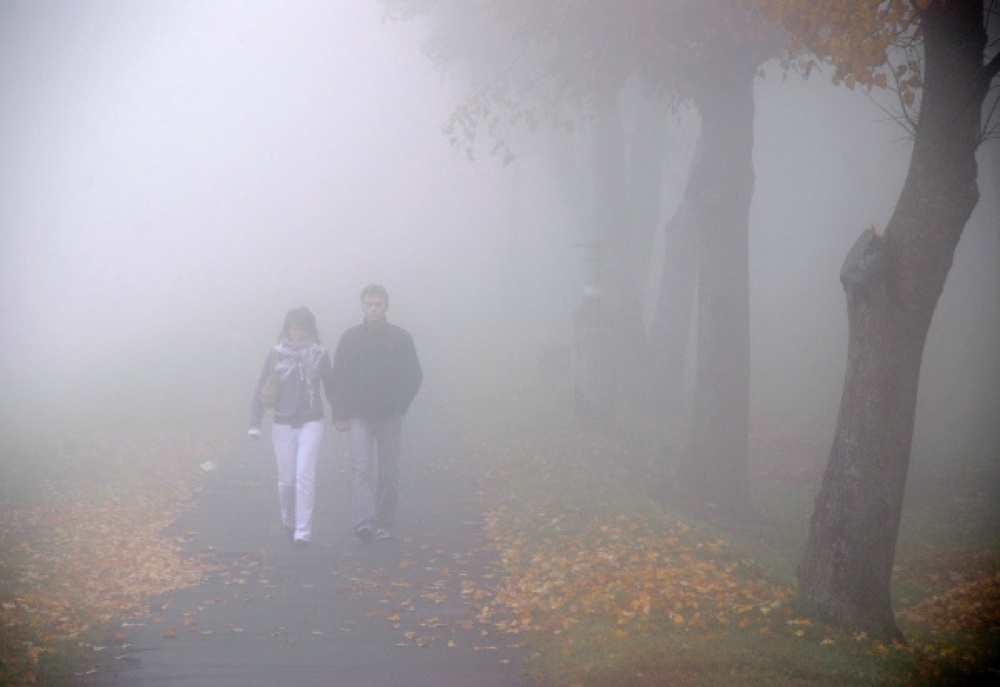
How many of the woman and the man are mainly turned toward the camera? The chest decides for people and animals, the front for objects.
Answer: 2

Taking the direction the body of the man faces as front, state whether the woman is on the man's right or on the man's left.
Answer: on the man's right

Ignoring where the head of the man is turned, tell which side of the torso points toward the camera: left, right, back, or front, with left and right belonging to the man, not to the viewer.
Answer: front

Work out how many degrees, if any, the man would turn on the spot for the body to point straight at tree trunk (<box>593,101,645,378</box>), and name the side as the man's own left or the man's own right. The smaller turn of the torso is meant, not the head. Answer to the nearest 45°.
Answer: approximately 135° to the man's own left

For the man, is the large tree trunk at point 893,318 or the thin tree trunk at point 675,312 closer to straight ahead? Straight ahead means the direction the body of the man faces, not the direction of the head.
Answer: the large tree trunk

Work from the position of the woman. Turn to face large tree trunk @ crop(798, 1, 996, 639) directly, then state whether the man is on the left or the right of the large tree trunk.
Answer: left

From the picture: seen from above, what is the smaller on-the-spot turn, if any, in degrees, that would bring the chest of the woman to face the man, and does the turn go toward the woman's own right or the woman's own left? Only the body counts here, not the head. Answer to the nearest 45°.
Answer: approximately 90° to the woman's own left

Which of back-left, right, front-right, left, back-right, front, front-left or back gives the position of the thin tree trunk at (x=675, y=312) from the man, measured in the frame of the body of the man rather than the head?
back-left

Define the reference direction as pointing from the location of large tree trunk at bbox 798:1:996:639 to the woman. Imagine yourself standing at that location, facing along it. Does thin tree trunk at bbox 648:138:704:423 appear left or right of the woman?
right

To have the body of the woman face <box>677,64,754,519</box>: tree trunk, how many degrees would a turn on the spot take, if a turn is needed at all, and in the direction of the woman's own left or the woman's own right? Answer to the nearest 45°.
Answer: approximately 90° to the woman's own left

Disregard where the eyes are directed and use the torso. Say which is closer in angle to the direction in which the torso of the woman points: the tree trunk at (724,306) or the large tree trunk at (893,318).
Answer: the large tree trunk

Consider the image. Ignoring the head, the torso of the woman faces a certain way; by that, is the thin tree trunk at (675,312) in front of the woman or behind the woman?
behind

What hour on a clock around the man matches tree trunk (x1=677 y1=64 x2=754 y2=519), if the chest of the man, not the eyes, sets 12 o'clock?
The tree trunk is roughly at 8 o'clock from the man.
